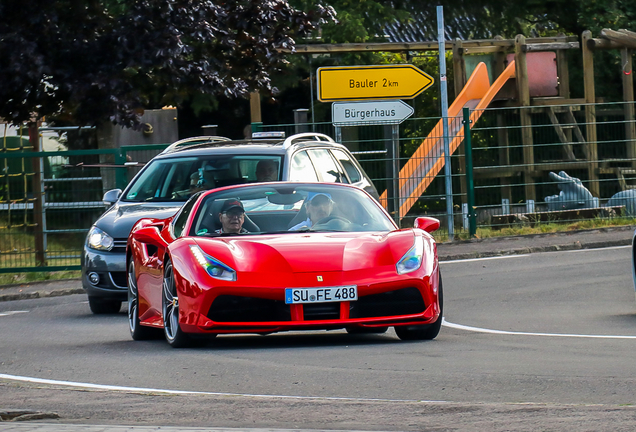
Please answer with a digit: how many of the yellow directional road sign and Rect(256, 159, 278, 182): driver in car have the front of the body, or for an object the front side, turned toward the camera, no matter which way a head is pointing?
2

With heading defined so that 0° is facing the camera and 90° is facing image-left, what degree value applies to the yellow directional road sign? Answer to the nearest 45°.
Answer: approximately 0°

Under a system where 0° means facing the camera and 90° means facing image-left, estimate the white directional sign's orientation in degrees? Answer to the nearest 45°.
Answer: approximately 0°

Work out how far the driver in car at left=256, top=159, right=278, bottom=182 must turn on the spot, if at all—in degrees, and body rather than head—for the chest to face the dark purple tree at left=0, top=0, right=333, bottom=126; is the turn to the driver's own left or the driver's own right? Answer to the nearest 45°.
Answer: approximately 135° to the driver's own right

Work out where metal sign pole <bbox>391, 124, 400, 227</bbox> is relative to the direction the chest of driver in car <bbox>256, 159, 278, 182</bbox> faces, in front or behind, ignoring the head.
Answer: behind

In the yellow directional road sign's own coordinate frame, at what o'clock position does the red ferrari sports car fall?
The red ferrari sports car is roughly at 12 o'clock from the yellow directional road sign.
